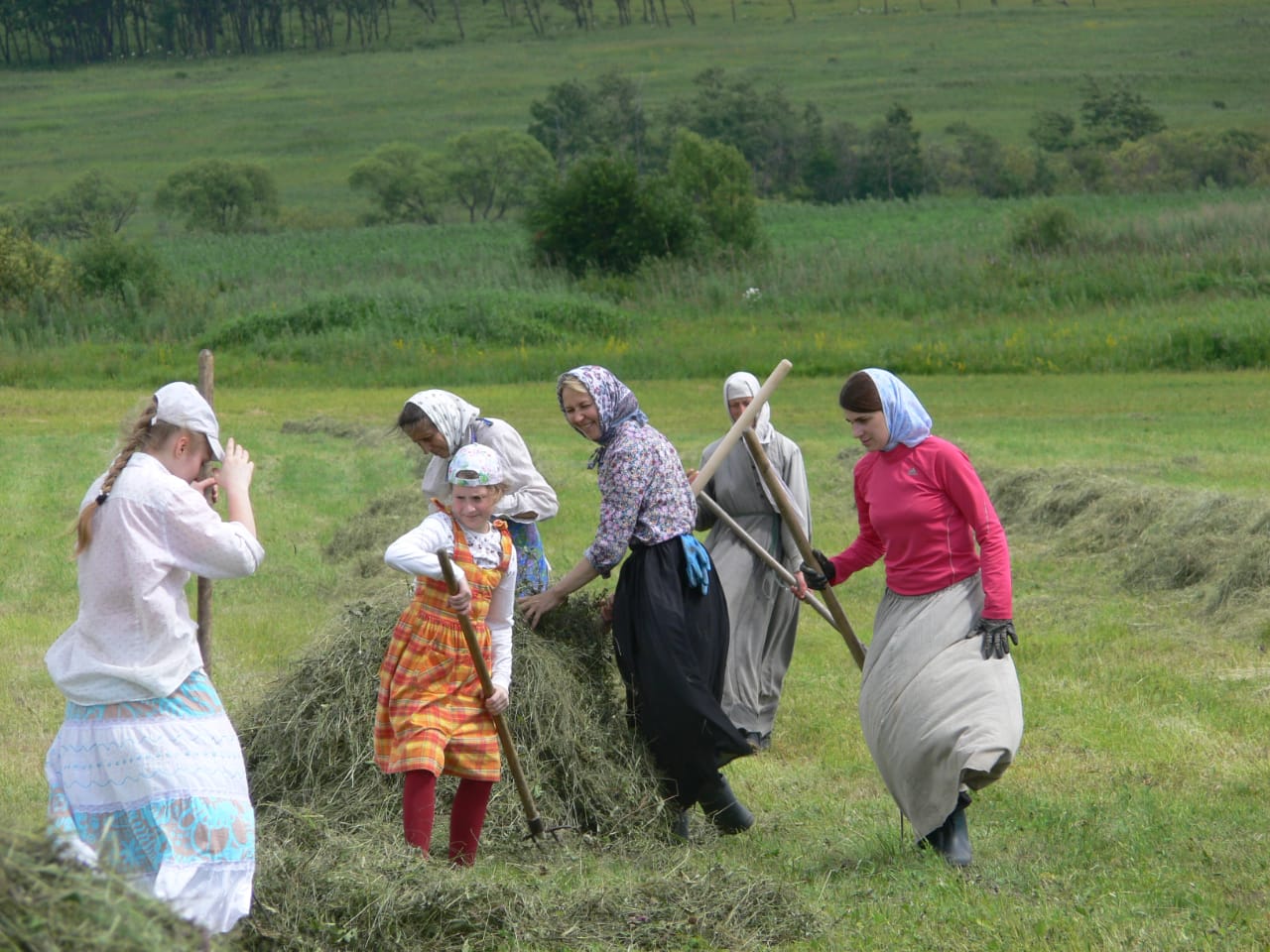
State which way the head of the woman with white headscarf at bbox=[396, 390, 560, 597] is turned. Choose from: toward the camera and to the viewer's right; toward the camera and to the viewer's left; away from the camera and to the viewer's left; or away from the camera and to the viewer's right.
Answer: toward the camera and to the viewer's left

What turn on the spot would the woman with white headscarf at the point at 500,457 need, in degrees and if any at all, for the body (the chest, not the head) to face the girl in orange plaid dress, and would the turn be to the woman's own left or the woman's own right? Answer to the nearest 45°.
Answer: approximately 45° to the woman's own left

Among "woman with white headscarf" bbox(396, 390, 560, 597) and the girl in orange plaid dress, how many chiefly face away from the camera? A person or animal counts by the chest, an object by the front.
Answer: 0

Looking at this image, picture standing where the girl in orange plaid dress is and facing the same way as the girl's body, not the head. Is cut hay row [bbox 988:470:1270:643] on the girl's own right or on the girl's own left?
on the girl's own left

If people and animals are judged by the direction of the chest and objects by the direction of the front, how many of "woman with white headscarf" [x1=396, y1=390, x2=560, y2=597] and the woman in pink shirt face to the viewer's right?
0

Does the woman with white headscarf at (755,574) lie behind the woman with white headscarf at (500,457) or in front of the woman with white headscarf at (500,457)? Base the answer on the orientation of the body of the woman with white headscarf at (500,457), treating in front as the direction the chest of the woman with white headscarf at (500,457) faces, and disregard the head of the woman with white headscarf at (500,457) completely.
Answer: behind

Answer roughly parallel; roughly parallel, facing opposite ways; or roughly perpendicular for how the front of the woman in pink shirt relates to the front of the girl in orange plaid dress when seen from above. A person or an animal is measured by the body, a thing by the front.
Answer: roughly perpendicular

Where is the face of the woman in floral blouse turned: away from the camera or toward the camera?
toward the camera

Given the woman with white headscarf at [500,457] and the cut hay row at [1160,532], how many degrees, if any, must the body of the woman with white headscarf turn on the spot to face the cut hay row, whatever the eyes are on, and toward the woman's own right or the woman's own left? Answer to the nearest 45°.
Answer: approximately 180°

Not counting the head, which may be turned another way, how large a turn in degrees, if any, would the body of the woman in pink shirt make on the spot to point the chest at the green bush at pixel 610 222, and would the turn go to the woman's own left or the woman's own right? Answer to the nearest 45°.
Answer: approximately 135° to the woman's own right

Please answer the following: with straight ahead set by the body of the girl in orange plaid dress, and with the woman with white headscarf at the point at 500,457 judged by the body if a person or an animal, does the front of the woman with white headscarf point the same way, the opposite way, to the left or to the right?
to the right

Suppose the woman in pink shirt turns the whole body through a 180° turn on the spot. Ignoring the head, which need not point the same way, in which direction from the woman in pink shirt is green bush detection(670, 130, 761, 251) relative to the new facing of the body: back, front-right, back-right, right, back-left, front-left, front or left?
front-left

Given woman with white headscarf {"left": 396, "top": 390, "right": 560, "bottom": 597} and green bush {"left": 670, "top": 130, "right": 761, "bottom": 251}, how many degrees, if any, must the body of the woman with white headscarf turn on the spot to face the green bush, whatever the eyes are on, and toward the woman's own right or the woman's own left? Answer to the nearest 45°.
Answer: approximately 135° to the woman's own right

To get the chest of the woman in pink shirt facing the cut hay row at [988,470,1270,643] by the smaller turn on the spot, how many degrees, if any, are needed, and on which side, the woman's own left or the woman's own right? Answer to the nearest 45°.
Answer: approximately 135° to the woman's own right

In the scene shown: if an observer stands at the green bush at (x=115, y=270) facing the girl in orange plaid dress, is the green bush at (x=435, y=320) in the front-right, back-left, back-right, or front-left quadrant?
front-left

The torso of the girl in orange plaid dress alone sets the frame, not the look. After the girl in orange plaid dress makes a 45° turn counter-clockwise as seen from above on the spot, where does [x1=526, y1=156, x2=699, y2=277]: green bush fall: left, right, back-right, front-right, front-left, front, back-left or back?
left

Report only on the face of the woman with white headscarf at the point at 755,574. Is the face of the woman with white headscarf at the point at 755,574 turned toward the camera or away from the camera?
toward the camera

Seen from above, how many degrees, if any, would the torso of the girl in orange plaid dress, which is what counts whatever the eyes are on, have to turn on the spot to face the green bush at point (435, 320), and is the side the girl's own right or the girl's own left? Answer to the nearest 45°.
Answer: approximately 135° to the girl's own left
